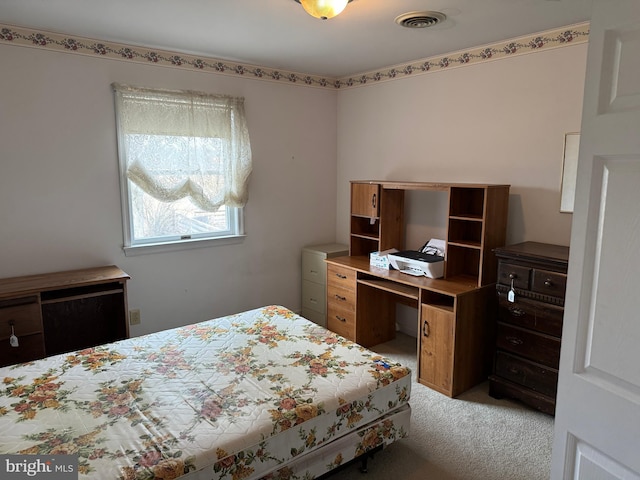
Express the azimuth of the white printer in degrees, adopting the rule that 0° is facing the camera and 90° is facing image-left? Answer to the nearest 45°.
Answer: approximately 45°

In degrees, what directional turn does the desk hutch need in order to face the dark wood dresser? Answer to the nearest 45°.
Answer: approximately 90° to its left

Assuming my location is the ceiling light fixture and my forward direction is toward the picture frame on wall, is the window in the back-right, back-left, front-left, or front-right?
back-left

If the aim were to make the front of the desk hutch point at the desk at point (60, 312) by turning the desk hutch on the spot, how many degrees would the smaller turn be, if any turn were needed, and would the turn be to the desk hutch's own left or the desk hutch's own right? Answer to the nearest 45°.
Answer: approximately 45° to the desk hutch's own right

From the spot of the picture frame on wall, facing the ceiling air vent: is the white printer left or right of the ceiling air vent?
right
